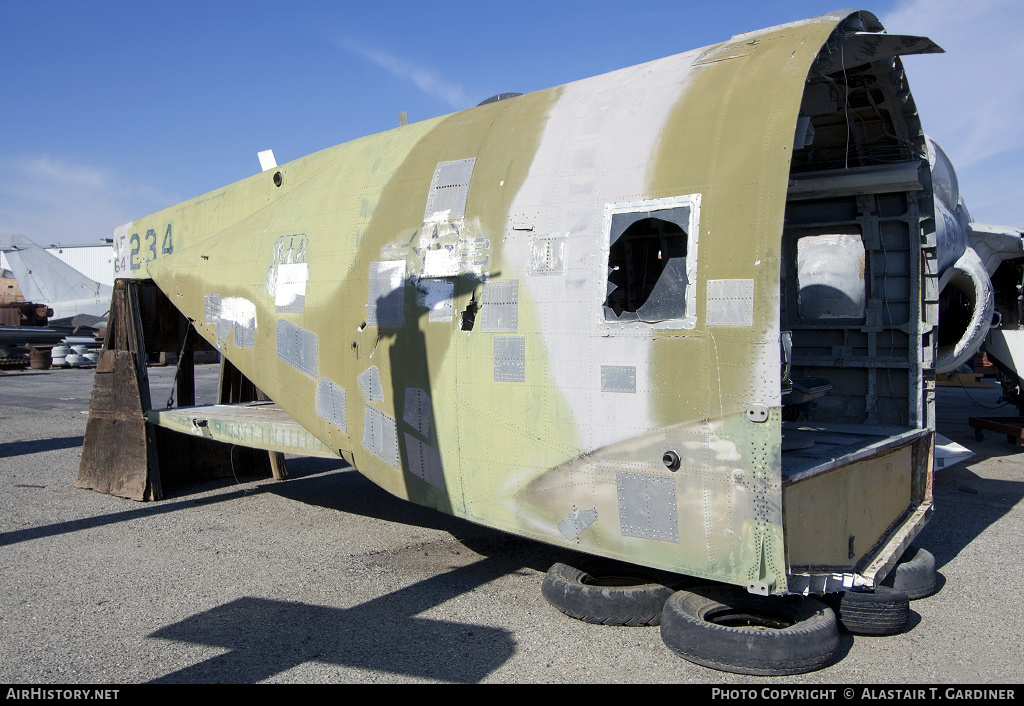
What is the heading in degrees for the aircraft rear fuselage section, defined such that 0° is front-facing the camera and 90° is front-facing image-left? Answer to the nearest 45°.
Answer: approximately 315°

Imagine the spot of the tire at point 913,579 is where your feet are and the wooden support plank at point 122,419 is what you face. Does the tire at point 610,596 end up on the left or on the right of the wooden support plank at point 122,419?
left

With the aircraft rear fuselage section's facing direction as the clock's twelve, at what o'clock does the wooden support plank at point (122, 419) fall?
The wooden support plank is roughly at 6 o'clock from the aircraft rear fuselage section.
